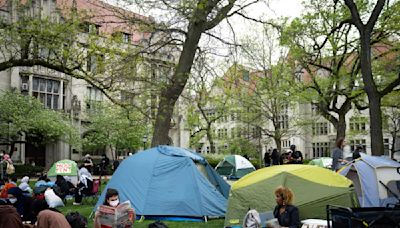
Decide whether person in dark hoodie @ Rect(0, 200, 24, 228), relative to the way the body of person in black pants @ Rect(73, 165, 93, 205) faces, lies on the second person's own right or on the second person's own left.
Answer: on the second person's own left

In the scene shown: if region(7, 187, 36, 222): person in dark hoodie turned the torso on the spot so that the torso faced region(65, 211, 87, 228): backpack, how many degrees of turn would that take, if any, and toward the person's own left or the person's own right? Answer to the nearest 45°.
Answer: approximately 45° to the person's own left

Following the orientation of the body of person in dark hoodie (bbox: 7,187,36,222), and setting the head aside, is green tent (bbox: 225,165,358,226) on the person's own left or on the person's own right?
on the person's own left

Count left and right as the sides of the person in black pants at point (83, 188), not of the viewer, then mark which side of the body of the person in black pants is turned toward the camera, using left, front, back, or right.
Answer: left
